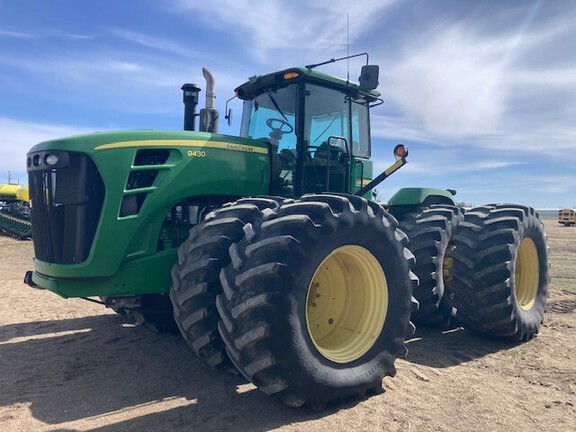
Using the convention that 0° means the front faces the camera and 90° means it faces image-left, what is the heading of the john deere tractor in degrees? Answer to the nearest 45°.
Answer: approximately 45°
